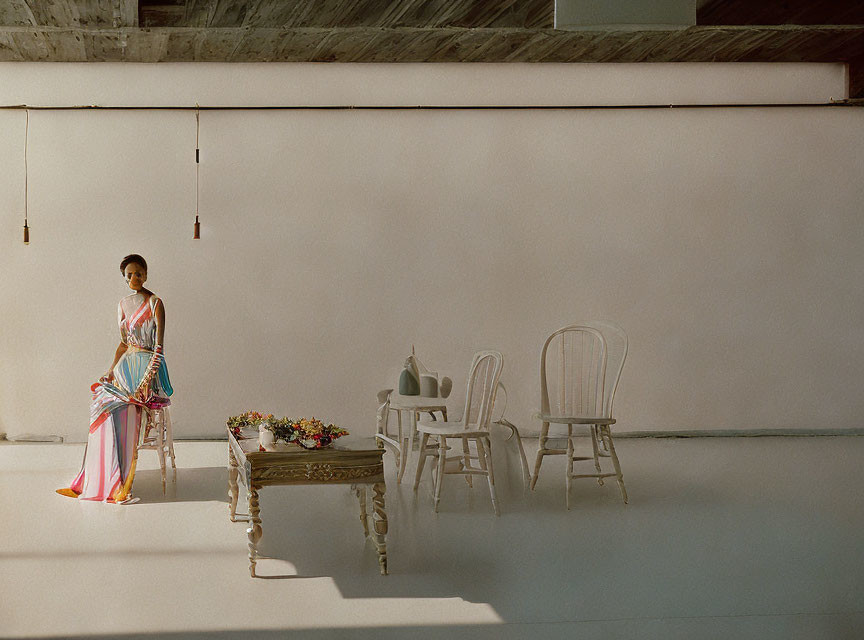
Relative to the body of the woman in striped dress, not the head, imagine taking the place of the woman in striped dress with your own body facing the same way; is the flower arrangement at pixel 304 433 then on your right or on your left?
on your left

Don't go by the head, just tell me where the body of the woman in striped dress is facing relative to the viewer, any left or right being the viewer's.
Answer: facing the viewer and to the left of the viewer

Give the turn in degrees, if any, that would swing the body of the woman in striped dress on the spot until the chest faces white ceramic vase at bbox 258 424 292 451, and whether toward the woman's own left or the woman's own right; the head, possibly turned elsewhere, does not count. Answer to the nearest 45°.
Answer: approximately 45° to the woman's own left
